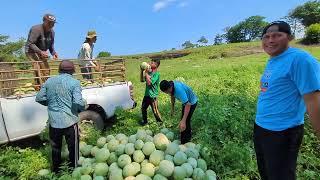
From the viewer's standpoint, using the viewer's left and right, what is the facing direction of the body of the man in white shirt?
facing to the right of the viewer

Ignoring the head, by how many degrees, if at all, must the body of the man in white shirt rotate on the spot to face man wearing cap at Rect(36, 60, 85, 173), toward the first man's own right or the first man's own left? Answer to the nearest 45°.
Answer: approximately 90° to the first man's own right

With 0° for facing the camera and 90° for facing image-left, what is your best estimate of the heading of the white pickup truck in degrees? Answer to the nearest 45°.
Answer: approximately 45°

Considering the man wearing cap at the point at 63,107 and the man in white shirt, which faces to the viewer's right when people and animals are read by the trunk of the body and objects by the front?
the man in white shirt

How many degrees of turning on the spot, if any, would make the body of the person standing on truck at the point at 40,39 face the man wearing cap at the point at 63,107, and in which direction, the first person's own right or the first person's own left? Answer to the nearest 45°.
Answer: approximately 45° to the first person's own right

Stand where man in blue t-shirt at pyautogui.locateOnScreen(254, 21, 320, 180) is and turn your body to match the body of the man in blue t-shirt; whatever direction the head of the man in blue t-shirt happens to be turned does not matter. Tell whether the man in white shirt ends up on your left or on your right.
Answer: on your right

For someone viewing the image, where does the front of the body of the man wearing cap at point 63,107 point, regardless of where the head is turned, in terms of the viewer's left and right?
facing away from the viewer

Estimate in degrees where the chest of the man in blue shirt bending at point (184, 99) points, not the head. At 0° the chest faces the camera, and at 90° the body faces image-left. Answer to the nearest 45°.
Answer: approximately 45°
